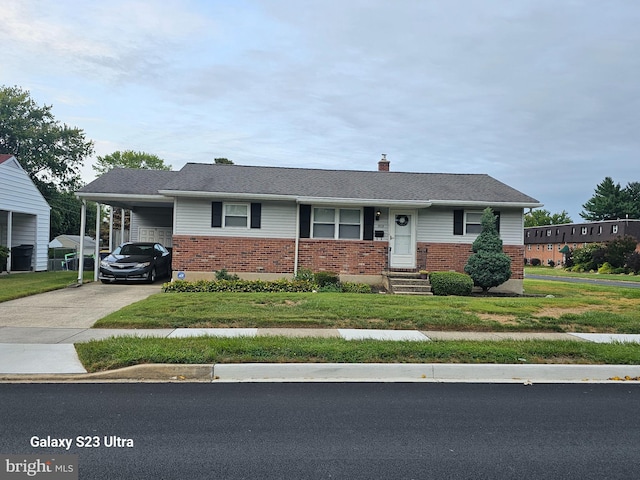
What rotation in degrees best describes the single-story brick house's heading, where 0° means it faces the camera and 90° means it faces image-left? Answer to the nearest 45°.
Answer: approximately 0°

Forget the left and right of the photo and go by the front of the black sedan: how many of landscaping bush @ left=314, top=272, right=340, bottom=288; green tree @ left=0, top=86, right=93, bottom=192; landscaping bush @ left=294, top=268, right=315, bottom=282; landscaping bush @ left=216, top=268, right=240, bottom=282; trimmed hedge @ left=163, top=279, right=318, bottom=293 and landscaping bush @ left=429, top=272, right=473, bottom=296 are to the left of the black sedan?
5

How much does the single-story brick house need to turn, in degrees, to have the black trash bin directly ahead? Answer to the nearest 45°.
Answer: approximately 135° to its right

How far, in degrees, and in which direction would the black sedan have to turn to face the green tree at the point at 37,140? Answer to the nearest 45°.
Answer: approximately 135° to its right

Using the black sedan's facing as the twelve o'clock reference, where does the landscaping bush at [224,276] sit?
The landscaping bush is roughly at 9 o'clock from the black sedan.

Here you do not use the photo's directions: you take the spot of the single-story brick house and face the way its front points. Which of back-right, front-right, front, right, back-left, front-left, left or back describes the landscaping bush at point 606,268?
back-left

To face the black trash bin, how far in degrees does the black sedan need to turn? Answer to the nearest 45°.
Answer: approximately 90° to its right
